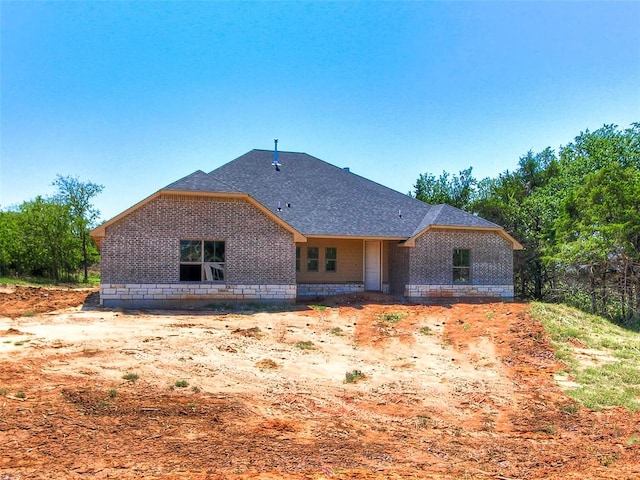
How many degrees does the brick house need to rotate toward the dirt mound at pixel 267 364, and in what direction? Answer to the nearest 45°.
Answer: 0° — it already faces it

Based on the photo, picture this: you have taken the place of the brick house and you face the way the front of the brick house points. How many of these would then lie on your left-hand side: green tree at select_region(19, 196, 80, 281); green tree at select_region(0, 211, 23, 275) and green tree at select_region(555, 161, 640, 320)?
1

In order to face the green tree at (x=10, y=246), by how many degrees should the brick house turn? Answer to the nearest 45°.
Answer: approximately 135° to its right

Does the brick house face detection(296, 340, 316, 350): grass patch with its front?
yes

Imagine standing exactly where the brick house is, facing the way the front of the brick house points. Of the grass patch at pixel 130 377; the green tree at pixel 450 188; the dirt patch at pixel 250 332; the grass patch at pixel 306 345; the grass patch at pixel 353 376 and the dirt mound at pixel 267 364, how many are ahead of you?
5

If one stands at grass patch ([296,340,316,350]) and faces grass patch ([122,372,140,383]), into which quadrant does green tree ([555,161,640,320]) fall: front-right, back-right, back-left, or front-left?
back-left

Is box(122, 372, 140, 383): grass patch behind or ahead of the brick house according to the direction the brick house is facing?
ahead

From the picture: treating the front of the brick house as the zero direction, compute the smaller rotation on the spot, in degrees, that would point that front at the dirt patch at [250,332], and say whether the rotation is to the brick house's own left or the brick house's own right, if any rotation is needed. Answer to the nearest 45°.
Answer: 0° — it already faces it
